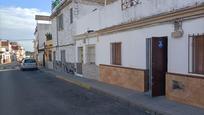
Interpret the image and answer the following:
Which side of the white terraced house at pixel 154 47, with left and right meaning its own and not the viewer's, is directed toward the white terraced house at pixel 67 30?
right

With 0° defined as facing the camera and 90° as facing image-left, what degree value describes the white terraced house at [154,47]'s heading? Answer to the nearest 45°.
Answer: approximately 45°
